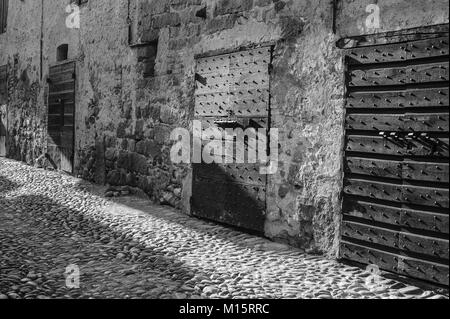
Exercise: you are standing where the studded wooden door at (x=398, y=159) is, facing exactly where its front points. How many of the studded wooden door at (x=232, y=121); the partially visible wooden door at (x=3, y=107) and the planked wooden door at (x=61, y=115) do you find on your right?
3

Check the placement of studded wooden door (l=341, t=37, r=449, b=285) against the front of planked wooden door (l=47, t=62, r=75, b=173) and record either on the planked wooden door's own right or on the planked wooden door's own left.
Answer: on the planked wooden door's own left

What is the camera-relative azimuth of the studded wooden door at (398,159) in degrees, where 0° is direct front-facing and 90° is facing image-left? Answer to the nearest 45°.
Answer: approximately 45°

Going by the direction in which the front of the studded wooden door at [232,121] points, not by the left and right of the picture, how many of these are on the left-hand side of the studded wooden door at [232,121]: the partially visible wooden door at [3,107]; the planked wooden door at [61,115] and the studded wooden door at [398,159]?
1

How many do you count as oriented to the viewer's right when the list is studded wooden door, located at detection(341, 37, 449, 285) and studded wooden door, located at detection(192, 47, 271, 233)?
0

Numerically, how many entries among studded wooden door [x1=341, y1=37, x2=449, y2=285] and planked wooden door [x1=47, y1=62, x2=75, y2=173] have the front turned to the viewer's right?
0

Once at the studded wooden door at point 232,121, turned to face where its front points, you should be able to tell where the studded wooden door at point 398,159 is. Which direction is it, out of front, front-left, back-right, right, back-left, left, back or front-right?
left

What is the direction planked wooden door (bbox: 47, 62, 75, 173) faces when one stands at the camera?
facing the viewer and to the left of the viewer
